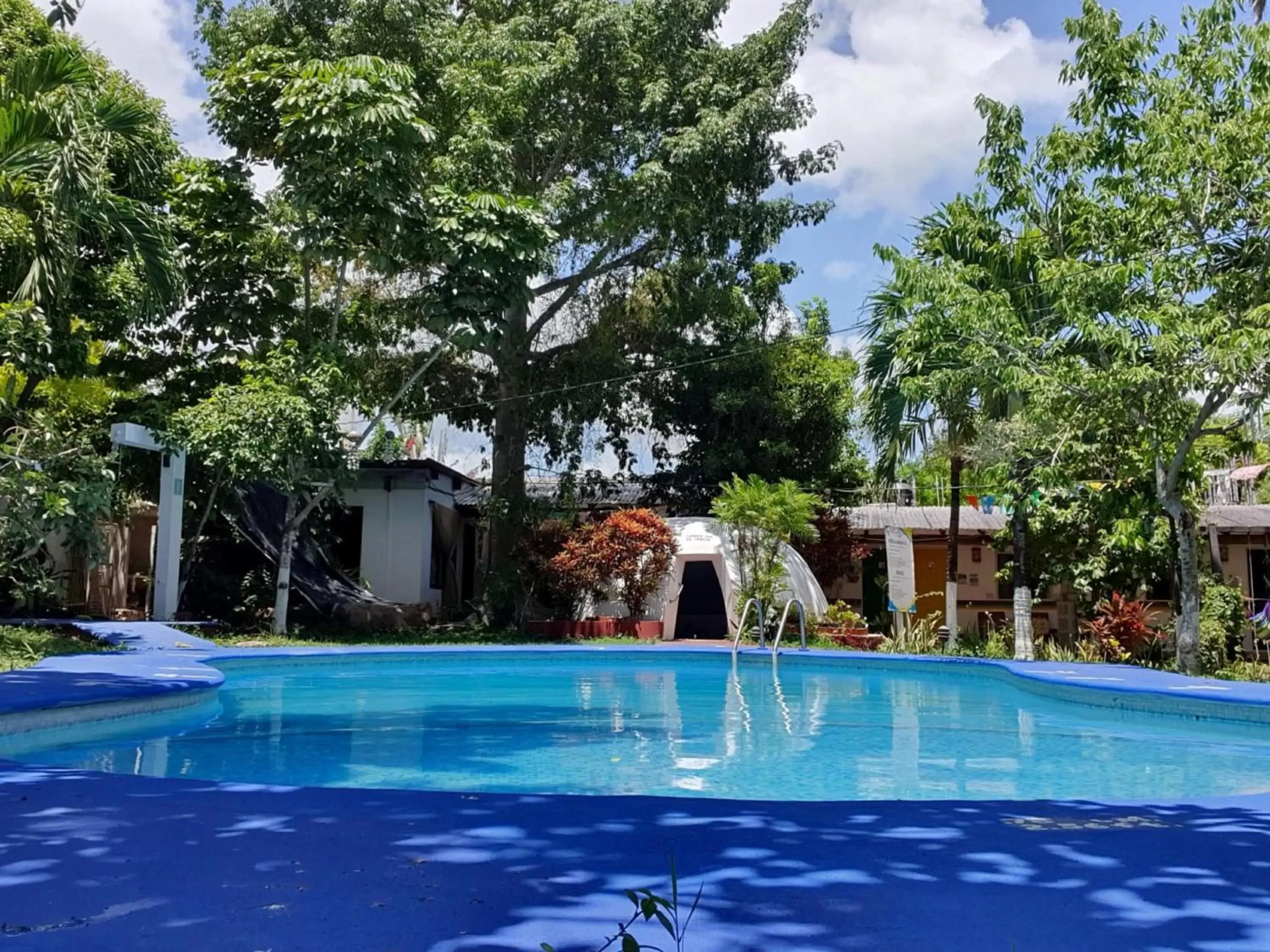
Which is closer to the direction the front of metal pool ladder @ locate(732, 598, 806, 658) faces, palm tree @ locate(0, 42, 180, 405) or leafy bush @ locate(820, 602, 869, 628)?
the palm tree

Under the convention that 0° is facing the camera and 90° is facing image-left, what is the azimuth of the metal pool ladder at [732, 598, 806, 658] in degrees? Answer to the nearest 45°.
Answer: approximately 45°

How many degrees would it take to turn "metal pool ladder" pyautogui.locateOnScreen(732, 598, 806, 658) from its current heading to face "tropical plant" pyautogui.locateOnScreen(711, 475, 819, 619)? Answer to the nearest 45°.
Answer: approximately 135° to its right

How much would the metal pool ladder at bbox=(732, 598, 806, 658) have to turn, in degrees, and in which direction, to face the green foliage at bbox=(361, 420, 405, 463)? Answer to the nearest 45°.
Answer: approximately 90° to its right

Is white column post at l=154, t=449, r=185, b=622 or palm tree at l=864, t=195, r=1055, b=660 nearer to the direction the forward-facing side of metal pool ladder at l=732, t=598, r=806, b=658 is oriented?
the white column post

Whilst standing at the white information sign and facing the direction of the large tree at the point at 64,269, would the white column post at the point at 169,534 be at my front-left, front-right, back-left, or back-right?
front-right

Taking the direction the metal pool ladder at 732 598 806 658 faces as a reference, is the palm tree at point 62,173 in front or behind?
in front

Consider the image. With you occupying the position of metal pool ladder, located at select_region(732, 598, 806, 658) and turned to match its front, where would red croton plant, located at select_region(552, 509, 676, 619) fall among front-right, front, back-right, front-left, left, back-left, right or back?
right

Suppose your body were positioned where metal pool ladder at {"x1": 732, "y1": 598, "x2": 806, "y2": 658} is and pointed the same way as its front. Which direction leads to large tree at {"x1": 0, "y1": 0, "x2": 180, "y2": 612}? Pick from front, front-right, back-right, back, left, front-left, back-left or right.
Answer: right

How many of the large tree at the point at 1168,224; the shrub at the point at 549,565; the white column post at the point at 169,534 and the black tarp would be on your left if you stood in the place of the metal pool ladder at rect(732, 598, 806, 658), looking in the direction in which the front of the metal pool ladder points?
1

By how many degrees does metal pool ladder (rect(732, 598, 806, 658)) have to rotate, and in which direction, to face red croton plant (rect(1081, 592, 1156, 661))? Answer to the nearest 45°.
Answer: approximately 135° to its left

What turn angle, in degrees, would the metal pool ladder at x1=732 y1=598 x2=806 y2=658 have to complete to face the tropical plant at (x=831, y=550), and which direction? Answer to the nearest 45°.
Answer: approximately 135° to its right
